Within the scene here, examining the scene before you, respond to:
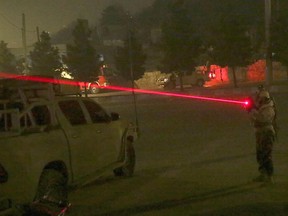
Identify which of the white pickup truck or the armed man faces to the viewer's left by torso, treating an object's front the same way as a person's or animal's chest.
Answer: the armed man

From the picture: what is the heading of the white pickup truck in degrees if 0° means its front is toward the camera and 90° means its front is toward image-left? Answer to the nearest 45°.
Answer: approximately 225°

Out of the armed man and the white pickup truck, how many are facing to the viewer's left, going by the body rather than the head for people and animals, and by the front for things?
1

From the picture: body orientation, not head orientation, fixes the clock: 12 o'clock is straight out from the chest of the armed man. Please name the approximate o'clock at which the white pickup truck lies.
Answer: The white pickup truck is roughly at 11 o'clock from the armed man.

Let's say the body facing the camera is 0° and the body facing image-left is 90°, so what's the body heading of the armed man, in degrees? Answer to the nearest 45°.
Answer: approximately 90°

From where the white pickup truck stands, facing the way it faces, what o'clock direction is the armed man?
The armed man is roughly at 1 o'clock from the white pickup truck.
